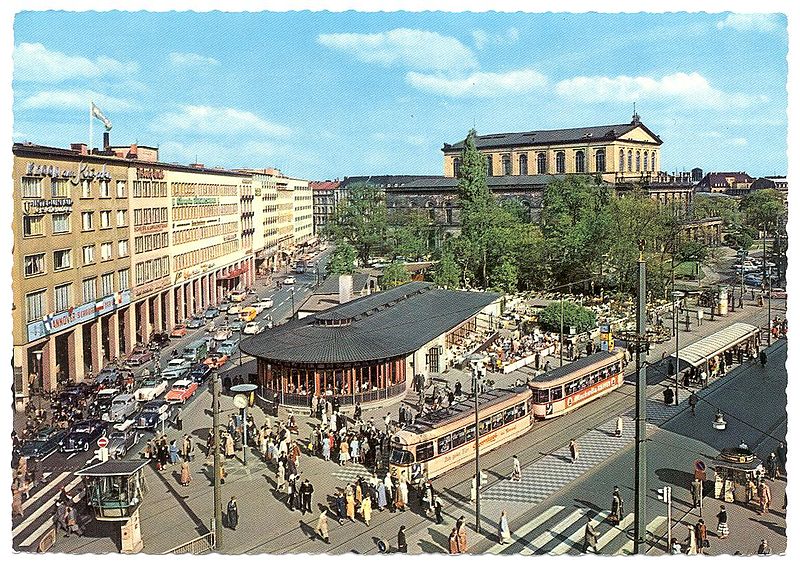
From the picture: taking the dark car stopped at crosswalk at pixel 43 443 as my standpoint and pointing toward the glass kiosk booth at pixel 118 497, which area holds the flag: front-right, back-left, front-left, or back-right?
back-left

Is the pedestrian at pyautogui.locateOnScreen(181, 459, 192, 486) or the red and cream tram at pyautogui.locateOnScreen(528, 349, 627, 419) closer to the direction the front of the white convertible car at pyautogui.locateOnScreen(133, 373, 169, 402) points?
the pedestrian

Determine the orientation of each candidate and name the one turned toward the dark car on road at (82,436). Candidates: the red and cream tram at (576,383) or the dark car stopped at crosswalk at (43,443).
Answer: the red and cream tram

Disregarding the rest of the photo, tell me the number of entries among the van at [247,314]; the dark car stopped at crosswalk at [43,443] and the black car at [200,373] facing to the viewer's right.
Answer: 0

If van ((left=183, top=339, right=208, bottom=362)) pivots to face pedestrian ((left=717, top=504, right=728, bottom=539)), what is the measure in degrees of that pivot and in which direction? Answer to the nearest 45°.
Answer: approximately 90° to its left

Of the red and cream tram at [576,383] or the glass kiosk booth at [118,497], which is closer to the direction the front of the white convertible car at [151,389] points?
the glass kiosk booth

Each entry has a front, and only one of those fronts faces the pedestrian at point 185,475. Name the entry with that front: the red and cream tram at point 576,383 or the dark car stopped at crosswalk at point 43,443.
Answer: the red and cream tram

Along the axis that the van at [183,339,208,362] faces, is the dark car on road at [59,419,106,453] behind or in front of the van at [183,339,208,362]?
in front

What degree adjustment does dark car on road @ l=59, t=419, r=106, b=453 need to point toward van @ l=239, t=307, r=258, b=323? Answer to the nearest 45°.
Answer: approximately 135° to its right

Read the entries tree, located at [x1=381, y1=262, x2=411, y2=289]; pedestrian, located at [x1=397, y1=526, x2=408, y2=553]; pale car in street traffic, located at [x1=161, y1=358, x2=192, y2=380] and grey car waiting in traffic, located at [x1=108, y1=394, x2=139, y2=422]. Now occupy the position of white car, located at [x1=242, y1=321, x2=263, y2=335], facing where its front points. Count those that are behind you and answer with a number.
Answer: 1

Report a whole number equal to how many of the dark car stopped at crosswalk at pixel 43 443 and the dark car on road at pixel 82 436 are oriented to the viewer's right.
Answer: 0

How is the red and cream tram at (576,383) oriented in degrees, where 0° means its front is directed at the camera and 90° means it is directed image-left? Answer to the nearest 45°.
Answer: approximately 45°

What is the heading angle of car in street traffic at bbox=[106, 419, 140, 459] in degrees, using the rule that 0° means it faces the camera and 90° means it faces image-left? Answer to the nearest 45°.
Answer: approximately 45°
